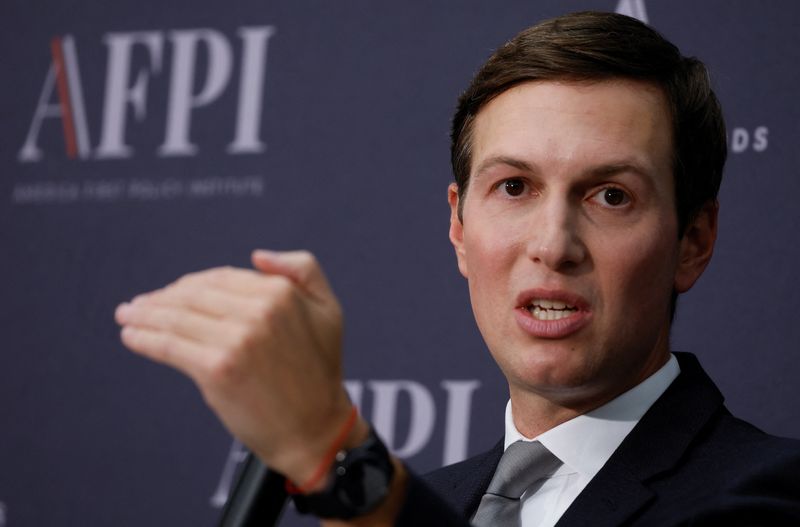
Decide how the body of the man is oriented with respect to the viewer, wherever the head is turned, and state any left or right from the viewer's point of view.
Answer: facing the viewer and to the left of the viewer

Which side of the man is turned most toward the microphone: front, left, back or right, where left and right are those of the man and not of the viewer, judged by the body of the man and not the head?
front
